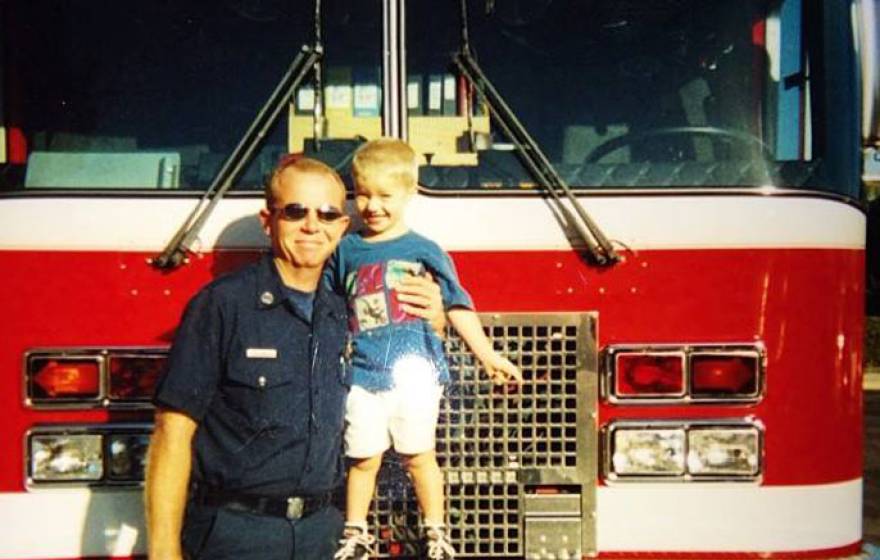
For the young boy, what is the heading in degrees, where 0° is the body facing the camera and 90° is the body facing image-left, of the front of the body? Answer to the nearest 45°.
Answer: approximately 0°

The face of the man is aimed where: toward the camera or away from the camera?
toward the camera

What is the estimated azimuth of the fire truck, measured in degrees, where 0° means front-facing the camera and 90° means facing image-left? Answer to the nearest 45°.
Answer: approximately 0°
